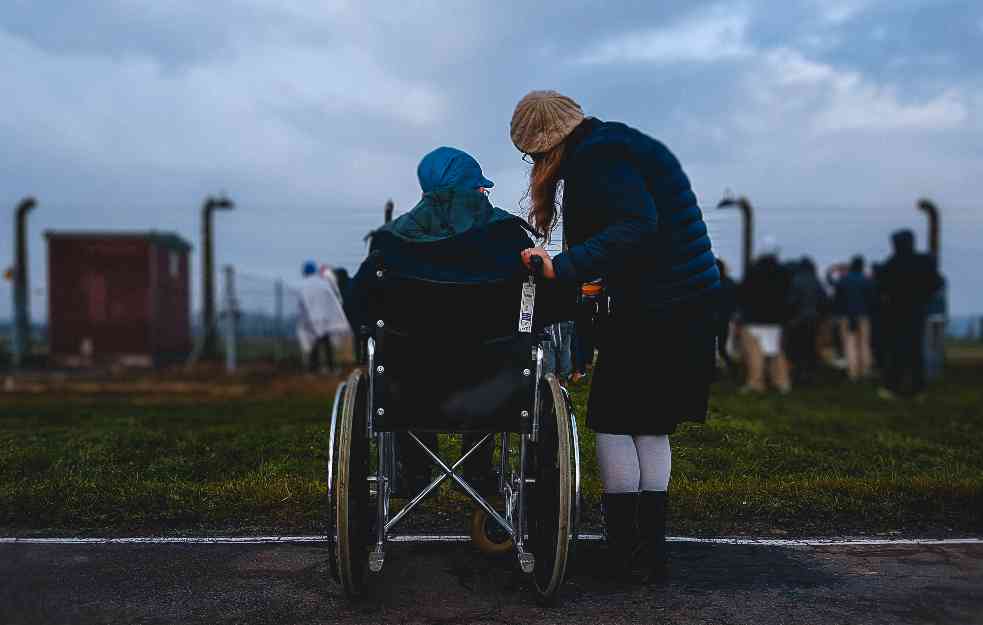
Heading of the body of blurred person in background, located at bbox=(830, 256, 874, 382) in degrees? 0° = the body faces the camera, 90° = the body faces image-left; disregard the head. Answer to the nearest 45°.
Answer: approximately 180°

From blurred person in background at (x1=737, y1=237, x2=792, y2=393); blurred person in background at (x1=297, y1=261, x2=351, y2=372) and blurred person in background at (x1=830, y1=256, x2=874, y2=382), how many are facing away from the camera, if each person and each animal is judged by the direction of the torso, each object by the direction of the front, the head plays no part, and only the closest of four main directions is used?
3

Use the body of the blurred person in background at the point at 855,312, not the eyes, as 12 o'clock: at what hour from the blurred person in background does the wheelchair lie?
The wheelchair is roughly at 6 o'clock from the blurred person in background.

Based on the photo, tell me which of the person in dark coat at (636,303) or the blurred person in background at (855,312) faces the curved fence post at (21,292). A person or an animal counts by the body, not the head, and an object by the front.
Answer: the person in dark coat

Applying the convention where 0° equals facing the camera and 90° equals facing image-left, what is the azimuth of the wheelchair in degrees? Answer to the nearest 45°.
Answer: approximately 180°

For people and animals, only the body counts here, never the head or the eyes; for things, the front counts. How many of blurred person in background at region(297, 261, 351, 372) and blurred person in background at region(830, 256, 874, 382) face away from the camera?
2

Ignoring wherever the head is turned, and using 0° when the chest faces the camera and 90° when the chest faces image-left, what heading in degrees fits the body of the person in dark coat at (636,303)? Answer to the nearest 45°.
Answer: approximately 135°

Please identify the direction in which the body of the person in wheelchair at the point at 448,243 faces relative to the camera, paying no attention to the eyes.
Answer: away from the camera

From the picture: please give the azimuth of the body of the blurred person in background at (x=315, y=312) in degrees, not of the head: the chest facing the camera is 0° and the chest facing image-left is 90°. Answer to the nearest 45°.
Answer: approximately 180°

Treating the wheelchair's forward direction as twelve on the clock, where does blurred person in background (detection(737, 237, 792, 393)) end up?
The blurred person in background is roughly at 1 o'clock from the wheelchair.
